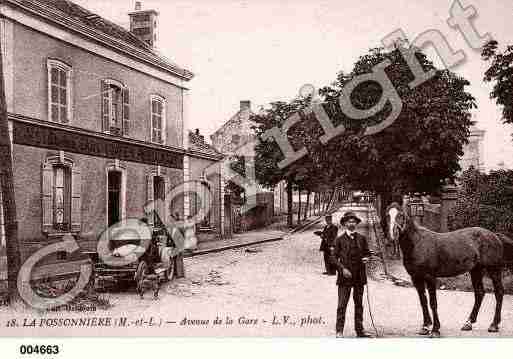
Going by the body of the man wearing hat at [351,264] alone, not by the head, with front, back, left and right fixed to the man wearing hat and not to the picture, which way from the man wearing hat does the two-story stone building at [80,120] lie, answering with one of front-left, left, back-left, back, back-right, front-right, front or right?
back-right

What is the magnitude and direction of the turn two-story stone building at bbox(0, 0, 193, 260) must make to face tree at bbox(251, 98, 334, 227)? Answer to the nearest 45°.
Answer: approximately 90° to its left

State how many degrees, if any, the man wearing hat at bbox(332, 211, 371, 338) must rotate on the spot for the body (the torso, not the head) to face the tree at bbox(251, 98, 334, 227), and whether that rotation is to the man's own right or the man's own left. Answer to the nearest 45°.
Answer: approximately 180°

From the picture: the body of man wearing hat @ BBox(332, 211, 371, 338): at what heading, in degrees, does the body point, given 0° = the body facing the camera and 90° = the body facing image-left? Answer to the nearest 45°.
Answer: approximately 0°

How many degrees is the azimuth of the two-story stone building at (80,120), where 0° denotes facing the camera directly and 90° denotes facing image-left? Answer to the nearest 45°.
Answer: approximately 315°

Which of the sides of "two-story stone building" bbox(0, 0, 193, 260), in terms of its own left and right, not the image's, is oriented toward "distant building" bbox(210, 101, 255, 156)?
left

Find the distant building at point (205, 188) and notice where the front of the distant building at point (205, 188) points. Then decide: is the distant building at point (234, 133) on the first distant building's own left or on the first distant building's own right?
on the first distant building's own left

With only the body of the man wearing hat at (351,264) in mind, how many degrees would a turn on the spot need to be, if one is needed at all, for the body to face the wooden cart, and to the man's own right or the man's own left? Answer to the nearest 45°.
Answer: approximately 135° to the man's own right

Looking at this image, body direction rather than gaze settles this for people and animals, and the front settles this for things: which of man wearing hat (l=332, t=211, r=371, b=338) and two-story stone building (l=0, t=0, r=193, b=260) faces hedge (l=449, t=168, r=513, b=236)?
the two-story stone building
